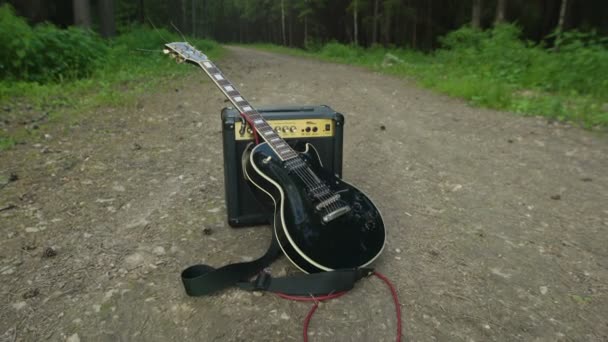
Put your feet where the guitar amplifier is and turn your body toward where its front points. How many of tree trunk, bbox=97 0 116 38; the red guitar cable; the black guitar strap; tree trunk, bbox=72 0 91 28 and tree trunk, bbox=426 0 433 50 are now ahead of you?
2

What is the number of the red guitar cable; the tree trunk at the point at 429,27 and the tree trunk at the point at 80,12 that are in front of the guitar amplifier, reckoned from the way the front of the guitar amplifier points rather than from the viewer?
1

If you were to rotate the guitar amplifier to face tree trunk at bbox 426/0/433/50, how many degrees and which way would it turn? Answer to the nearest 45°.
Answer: approximately 180°

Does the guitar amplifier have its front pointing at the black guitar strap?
yes

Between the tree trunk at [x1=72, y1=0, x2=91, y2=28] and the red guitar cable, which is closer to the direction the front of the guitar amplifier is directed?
the red guitar cable

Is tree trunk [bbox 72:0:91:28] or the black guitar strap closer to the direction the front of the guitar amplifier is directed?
the black guitar strap

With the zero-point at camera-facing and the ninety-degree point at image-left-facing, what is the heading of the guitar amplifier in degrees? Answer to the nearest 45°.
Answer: approximately 0°

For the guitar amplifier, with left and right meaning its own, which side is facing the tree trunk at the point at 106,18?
back

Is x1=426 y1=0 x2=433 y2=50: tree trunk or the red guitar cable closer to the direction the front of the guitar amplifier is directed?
the red guitar cable
